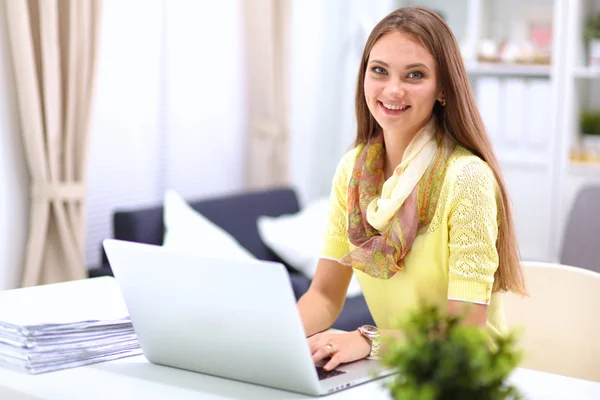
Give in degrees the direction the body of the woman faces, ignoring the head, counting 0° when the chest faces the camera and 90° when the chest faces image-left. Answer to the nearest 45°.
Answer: approximately 45°

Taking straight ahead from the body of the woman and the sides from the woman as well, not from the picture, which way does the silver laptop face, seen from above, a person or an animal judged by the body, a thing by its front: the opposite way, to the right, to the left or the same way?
the opposite way

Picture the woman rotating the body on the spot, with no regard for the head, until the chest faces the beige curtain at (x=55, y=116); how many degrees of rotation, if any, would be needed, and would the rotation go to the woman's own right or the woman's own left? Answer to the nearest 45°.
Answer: approximately 90° to the woman's own right

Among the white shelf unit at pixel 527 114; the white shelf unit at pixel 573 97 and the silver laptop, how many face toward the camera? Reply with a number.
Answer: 2

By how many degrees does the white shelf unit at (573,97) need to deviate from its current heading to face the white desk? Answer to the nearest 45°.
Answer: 0° — it already faces it

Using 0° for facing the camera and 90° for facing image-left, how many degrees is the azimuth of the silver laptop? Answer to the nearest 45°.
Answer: approximately 225°

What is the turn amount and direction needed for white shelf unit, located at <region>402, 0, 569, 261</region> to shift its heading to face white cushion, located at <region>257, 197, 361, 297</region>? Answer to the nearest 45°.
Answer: approximately 45° to its right

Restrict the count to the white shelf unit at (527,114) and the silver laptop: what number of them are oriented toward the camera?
1
